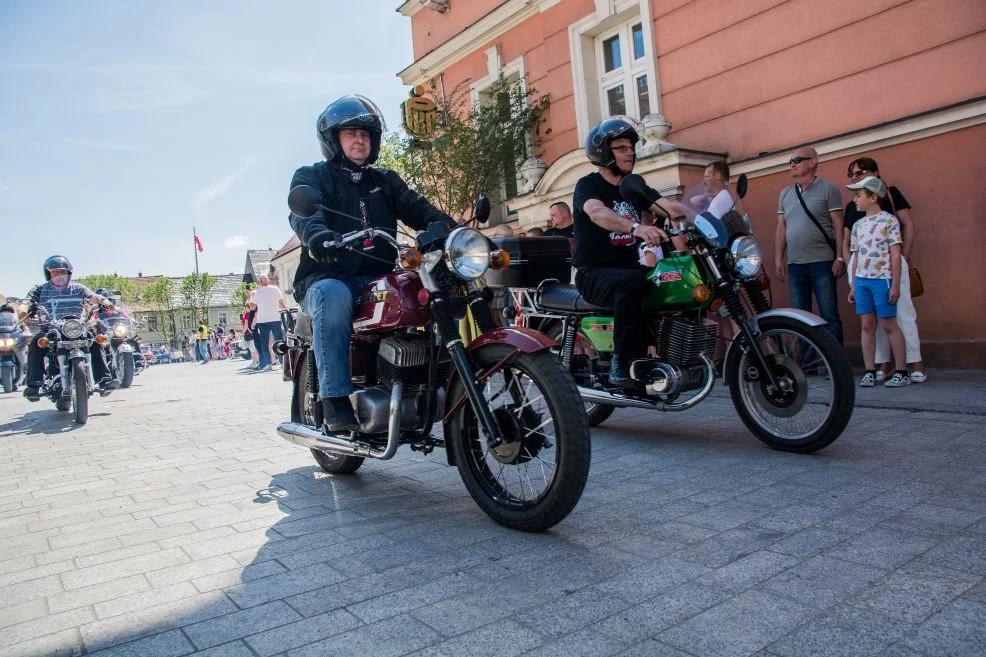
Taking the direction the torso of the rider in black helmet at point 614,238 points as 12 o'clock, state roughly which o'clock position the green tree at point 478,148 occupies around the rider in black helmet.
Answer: The green tree is roughly at 7 o'clock from the rider in black helmet.

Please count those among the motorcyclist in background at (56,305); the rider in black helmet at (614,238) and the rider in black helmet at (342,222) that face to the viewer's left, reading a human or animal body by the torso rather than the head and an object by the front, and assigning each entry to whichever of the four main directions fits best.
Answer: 0

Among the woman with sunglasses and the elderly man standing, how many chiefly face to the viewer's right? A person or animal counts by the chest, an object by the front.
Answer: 0

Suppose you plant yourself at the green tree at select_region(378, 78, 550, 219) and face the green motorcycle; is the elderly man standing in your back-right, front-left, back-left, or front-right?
front-left

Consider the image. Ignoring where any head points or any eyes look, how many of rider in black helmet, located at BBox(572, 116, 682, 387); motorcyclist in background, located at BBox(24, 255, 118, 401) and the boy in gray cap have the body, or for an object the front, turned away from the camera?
0

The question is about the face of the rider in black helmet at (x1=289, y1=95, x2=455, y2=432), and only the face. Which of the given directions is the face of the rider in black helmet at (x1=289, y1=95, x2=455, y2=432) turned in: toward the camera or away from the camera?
toward the camera

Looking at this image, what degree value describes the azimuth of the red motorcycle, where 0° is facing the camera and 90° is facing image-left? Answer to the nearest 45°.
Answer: approximately 315°

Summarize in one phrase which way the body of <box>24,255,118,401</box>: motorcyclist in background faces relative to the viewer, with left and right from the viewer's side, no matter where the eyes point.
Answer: facing the viewer

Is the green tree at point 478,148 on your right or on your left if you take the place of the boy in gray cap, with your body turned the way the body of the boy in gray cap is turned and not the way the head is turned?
on your right

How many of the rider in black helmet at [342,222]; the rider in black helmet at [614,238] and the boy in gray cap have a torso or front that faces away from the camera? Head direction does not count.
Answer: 0

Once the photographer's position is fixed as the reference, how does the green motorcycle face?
facing the viewer and to the right of the viewer

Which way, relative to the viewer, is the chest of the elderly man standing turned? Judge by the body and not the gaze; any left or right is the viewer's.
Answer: facing the viewer and to the left of the viewer

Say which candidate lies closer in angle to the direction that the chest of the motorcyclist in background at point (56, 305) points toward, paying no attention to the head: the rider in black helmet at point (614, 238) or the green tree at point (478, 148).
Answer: the rider in black helmet

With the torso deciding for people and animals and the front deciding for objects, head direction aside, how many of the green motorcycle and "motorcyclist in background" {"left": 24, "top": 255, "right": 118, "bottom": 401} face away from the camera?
0

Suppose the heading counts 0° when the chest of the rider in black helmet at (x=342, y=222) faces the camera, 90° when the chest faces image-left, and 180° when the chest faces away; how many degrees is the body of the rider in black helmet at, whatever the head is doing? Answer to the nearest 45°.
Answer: approximately 315°

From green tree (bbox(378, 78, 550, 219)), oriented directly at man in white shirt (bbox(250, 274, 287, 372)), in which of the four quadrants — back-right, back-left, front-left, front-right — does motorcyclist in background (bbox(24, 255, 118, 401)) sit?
front-left
